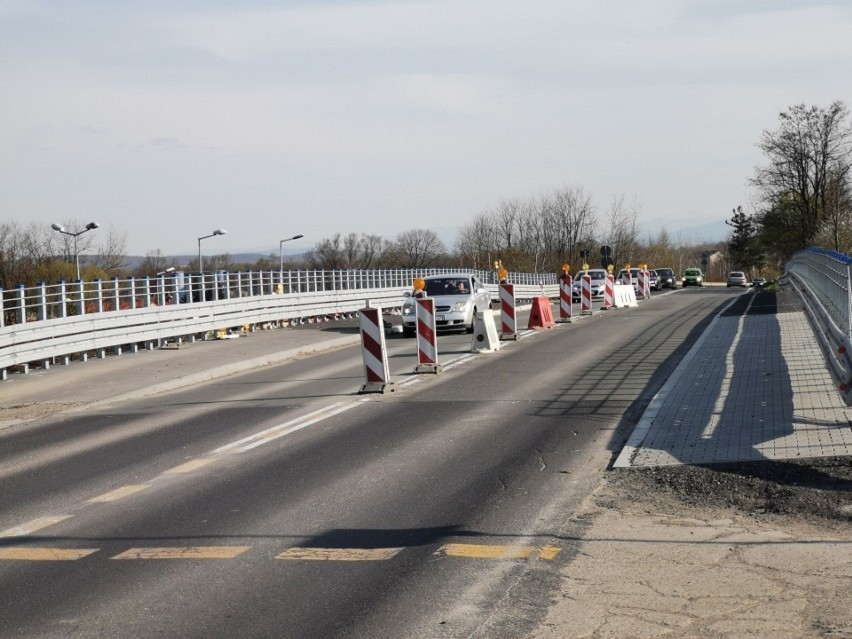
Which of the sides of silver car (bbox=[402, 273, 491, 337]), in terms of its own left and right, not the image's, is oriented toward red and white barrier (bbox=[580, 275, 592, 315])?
back

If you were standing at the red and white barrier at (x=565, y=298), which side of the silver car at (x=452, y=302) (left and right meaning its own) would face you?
back

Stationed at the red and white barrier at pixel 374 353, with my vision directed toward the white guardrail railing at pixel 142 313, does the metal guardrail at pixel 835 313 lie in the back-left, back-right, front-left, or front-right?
back-right

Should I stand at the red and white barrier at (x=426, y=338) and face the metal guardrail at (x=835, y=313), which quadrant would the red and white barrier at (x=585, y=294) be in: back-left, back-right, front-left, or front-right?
front-left

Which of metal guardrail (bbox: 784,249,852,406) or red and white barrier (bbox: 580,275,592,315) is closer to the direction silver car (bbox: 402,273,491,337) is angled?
the metal guardrail

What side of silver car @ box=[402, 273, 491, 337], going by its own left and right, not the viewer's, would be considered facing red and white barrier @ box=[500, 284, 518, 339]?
left

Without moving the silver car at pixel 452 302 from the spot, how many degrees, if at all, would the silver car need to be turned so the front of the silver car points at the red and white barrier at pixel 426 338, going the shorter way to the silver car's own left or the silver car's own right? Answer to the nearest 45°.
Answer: approximately 45° to the silver car's own left

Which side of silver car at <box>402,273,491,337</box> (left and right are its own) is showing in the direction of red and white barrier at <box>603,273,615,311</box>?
back

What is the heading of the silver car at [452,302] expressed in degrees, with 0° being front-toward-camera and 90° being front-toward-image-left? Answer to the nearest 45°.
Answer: approximately 45°

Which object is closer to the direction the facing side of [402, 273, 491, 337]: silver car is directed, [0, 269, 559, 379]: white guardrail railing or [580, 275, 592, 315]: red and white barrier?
the white guardrail railing

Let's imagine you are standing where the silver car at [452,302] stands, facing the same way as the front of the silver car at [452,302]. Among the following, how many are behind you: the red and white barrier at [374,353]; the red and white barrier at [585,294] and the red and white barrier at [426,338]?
1

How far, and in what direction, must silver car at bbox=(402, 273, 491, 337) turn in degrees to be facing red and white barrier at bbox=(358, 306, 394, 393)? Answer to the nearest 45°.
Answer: approximately 45° to its left

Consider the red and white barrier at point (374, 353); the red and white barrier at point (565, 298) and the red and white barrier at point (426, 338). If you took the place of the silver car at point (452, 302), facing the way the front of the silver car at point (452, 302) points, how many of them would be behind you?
1
